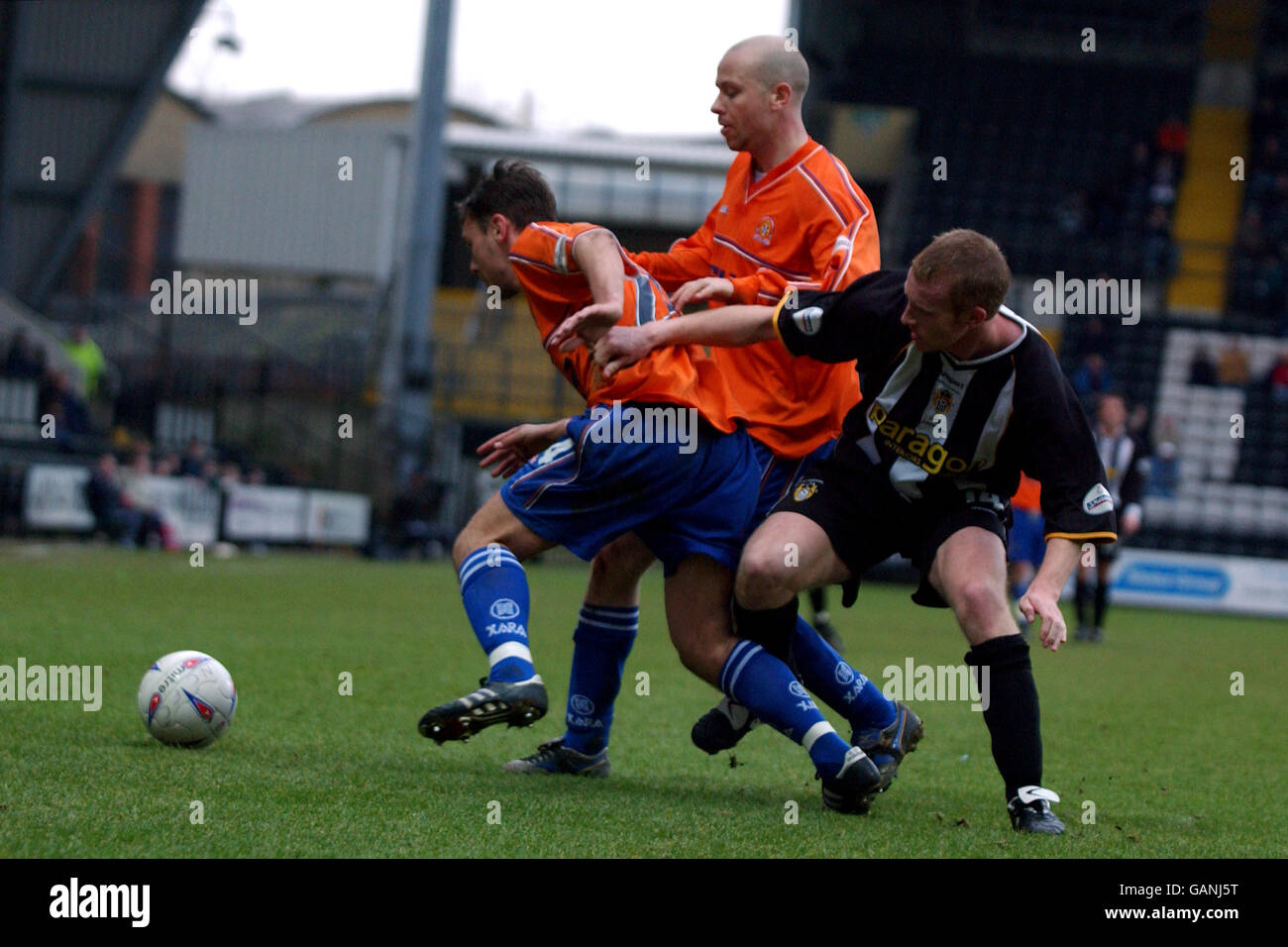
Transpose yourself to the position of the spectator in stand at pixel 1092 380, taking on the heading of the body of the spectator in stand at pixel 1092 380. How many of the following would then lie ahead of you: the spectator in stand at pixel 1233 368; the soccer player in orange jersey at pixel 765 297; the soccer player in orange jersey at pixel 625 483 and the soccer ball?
3

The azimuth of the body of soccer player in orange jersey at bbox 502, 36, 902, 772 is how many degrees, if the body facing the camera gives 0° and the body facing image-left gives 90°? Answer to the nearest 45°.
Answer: approximately 45°

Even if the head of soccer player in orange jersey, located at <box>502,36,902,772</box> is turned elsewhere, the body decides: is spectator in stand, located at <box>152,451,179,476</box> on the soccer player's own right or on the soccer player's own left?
on the soccer player's own right

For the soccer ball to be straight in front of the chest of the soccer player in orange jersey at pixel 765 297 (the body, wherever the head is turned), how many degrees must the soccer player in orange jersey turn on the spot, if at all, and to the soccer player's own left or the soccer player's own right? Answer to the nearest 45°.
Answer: approximately 45° to the soccer player's own right

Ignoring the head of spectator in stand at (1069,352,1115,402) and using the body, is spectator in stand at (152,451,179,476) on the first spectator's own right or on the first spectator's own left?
on the first spectator's own right

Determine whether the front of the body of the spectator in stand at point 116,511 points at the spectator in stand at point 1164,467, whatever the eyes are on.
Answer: yes

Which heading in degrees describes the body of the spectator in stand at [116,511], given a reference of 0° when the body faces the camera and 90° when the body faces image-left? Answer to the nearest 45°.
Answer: approximately 270°

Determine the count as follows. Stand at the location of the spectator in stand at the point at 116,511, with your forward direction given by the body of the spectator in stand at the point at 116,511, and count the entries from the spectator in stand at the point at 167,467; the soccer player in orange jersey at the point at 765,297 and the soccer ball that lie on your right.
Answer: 2

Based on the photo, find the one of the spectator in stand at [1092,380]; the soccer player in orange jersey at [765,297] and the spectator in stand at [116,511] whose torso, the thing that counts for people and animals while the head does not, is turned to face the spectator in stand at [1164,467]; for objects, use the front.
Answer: the spectator in stand at [116,511]

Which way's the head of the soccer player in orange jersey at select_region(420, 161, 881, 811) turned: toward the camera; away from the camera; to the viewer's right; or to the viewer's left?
to the viewer's left

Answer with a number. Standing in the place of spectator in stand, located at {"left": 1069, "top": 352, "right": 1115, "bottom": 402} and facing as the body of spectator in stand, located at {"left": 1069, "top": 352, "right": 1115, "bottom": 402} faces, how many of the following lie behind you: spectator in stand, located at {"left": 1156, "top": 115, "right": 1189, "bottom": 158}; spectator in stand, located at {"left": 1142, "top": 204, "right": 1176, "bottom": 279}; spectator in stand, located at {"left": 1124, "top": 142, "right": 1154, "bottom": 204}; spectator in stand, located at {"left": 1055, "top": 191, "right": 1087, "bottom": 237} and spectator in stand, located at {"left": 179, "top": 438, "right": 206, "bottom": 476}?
4

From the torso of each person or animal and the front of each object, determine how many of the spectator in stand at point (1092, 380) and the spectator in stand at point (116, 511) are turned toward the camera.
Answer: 1

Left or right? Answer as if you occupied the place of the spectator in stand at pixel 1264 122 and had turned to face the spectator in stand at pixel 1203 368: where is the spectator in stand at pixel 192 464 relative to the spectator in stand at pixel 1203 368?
right

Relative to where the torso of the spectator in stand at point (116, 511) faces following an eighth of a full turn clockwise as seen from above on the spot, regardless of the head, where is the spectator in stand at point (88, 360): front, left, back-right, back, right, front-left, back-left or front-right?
back-left
